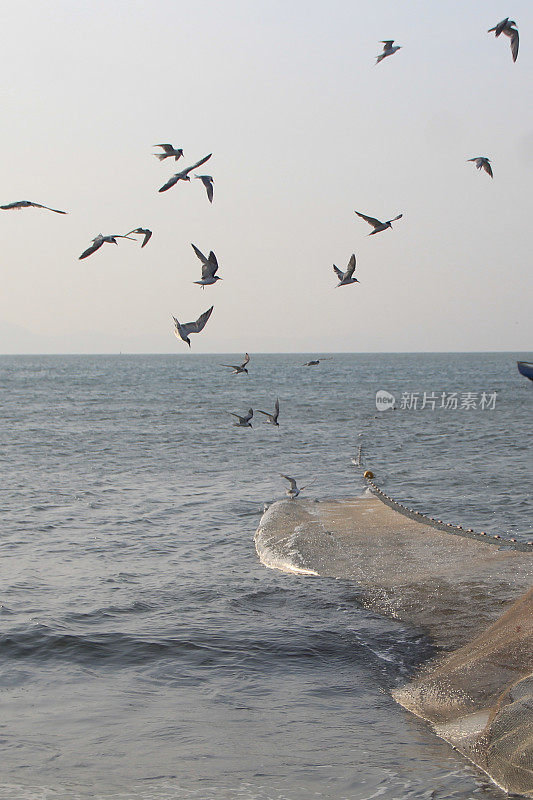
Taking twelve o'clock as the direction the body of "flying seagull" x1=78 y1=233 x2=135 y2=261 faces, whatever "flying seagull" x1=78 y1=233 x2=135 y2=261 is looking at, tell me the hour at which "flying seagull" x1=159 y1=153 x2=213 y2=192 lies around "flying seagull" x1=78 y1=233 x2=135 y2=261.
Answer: "flying seagull" x1=159 y1=153 x2=213 y2=192 is roughly at 10 o'clock from "flying seagull" x1=78 y1=233 x2=135 y2=261.

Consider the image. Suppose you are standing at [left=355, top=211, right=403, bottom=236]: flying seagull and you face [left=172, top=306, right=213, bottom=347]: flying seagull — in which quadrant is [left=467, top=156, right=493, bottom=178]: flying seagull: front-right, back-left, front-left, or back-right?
back-right
